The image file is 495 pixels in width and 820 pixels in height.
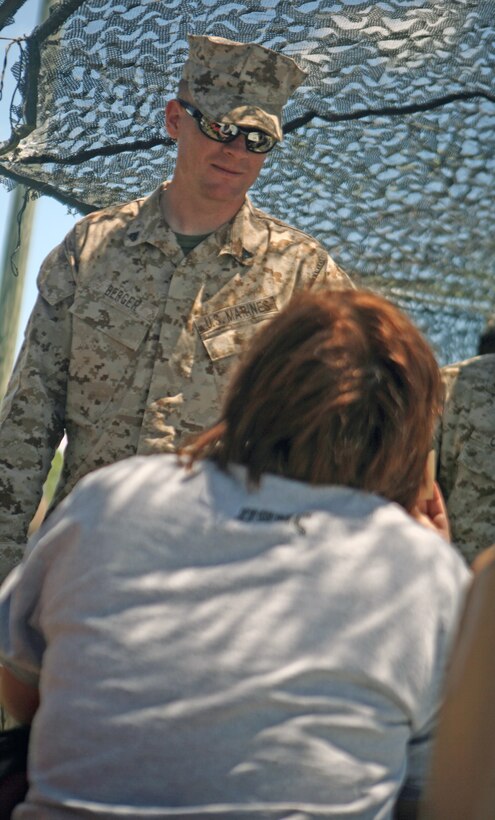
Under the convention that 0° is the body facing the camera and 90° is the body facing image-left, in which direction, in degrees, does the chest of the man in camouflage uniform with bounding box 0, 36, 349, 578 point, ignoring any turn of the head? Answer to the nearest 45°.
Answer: approximately 0°

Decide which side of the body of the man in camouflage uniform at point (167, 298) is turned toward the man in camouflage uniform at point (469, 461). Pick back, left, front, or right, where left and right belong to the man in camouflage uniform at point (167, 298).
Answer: left

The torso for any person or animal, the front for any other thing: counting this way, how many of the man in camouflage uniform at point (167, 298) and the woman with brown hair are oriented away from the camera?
1

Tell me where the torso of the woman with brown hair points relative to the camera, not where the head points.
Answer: away from the camera

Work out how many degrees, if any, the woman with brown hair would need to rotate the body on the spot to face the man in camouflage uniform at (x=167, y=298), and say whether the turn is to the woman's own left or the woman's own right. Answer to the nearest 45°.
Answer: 0° — they already face them

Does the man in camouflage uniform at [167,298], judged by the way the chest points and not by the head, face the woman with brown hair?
yes

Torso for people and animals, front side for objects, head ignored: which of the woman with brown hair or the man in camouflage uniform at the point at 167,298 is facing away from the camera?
the woman with brown hair

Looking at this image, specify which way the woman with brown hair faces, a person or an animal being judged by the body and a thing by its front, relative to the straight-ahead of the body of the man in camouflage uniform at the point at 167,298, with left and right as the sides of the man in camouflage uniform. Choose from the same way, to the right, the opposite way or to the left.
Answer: the opposite way

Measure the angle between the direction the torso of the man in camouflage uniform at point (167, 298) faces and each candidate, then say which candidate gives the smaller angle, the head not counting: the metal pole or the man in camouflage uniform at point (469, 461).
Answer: the man in camouflage uniform

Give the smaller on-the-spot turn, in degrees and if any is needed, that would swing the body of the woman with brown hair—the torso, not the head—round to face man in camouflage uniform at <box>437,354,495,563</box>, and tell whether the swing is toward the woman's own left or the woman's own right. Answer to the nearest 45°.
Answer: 0° — they already face them

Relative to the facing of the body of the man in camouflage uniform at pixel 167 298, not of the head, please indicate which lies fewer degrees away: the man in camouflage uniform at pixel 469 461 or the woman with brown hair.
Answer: the woman with brown hair
